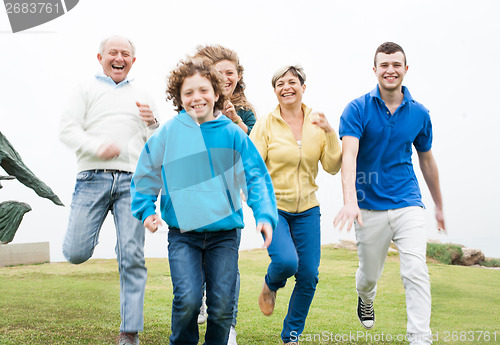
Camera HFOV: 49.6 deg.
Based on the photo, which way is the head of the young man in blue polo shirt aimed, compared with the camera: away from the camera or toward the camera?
toward the camera

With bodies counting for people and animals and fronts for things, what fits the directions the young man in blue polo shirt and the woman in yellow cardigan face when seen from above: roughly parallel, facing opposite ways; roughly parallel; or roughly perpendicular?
roughly parallel

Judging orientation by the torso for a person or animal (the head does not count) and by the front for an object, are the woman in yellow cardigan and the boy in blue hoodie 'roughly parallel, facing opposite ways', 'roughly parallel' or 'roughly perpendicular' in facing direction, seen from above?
roughly parallel

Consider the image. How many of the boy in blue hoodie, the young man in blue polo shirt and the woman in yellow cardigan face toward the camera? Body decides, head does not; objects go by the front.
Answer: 3

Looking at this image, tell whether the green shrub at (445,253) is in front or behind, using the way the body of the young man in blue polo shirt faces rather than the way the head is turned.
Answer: behind

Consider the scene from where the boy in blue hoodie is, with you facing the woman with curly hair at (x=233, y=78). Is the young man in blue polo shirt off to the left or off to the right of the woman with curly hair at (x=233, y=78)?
right

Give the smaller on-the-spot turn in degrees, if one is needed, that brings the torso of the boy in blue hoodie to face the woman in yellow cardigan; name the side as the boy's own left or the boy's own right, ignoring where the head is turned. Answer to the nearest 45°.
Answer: approximately 135° to the boy's own left

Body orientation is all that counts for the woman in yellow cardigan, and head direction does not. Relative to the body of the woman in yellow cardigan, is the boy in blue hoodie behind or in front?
in front

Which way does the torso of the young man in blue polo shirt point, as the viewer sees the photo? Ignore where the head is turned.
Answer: toward the camera

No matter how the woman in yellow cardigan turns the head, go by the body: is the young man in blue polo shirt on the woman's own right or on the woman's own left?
on the woman's own left

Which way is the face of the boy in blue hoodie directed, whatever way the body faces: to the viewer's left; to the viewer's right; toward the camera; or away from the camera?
toward the camera

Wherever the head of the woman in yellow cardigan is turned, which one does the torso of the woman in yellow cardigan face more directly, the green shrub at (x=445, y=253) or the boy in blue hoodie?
the boy in blue hoodie

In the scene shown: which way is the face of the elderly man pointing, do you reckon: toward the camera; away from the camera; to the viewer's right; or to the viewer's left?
toward the camera
